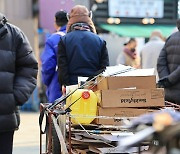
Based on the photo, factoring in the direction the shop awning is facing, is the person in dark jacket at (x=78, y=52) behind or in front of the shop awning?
in front

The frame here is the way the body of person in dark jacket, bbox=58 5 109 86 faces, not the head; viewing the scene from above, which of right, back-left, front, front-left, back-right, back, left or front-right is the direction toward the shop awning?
front

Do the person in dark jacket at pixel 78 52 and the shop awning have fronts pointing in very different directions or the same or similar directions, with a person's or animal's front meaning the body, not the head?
very different directions

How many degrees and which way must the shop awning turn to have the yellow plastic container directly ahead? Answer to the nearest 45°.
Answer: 0° — it already faces it

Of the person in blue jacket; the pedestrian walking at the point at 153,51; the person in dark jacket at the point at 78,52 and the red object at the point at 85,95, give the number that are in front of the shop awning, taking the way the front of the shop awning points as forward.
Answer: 4

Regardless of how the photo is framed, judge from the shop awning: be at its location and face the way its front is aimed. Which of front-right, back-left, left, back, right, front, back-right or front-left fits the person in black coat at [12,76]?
front

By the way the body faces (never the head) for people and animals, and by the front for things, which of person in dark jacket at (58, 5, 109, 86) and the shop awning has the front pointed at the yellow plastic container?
the shop awning

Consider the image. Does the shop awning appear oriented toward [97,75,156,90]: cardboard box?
yes

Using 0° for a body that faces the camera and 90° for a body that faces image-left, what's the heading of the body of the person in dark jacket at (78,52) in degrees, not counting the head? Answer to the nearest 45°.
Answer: approximately 180°

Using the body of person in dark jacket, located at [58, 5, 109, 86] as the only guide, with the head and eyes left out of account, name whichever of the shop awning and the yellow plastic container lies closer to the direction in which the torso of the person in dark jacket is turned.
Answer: the shop awning

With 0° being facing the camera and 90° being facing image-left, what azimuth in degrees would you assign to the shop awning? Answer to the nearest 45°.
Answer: approximately 0°

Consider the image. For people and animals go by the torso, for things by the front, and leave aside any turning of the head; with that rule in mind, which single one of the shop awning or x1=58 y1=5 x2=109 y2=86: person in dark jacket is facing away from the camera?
the person in dark jacket

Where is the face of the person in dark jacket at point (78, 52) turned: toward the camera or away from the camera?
away from the camera

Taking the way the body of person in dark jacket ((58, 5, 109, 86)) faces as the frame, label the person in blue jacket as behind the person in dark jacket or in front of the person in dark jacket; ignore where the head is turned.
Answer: in front

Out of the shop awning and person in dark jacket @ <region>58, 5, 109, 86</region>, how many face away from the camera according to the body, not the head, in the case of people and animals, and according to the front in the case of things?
1

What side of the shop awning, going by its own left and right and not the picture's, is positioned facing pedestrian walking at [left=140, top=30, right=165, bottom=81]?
front
